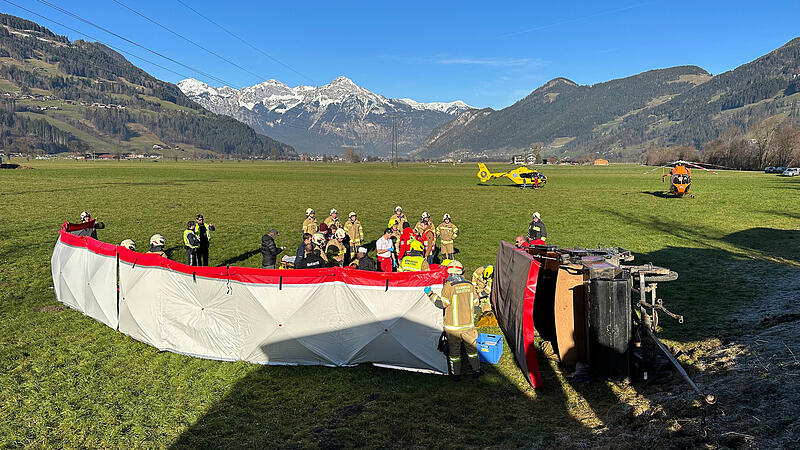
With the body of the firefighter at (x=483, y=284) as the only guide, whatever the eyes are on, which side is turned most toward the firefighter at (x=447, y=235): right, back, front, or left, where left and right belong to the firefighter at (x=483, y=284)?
left

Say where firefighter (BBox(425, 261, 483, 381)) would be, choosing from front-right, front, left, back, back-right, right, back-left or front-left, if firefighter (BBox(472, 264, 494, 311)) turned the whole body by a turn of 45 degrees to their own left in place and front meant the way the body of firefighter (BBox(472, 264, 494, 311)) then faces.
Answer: front-left

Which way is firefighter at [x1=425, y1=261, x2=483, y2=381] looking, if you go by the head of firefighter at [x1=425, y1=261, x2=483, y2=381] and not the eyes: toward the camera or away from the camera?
away from the camera

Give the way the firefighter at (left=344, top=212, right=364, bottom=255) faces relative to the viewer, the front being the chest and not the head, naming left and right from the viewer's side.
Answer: facing the viewer

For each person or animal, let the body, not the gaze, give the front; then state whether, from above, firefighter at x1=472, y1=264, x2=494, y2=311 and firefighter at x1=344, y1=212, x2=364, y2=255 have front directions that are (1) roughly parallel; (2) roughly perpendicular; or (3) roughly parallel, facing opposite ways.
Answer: roughly perpendicular

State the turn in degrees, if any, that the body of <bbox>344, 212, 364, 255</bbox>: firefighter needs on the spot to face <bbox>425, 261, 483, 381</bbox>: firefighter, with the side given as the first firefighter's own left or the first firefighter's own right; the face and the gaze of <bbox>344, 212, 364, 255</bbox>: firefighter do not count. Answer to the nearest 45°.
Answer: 0° — they already face them

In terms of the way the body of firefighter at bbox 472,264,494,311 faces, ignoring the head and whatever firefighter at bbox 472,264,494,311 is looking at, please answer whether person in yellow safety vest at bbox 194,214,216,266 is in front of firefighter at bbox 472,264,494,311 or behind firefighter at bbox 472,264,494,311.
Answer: in front

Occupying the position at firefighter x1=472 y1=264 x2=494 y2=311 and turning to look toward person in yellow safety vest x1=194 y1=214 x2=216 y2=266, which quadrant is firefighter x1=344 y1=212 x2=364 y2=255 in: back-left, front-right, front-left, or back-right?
front-right

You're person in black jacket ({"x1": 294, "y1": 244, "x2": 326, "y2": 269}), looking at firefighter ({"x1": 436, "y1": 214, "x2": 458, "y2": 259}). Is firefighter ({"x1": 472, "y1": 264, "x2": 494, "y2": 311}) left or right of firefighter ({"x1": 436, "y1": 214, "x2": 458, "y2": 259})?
right

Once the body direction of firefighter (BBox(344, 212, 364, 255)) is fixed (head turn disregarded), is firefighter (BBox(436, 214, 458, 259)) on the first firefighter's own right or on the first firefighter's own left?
on the first firefighter's own left
